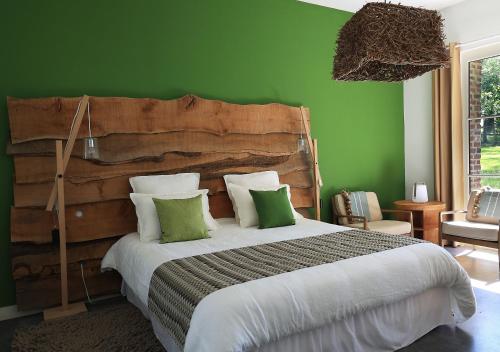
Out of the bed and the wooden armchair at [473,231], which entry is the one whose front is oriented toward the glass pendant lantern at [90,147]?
the wooden armchair

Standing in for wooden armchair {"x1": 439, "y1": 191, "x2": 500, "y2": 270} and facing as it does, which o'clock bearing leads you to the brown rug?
The brown rug is roughly at 12 o'clock from the wooden armchair.

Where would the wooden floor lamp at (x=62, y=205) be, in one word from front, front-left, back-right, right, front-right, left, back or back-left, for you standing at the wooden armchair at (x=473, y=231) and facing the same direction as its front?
front

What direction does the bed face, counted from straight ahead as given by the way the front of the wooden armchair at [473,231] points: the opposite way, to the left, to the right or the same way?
to the left

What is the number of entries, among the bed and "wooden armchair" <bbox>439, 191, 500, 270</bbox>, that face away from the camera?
0

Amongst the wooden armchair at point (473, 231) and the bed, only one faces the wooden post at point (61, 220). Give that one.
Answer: the wooden armchair

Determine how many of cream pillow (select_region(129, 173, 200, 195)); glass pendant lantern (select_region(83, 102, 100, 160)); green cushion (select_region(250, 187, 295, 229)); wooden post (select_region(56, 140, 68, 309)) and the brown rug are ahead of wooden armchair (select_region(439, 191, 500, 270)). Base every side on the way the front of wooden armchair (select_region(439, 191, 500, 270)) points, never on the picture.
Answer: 5

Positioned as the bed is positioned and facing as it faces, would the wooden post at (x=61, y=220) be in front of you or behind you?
behind

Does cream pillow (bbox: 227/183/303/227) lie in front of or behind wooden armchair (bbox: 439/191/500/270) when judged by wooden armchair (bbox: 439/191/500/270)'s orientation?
in front

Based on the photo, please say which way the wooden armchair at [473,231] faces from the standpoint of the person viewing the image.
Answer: facing the viewer and to the left of the viewer

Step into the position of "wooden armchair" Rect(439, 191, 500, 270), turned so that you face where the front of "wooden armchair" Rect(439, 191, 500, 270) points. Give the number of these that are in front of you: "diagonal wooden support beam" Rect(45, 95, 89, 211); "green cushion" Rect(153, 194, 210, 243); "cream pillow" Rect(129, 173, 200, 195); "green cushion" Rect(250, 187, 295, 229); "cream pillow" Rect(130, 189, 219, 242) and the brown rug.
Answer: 6

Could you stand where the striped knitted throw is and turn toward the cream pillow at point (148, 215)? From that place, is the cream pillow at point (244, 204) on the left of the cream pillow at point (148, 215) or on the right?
right

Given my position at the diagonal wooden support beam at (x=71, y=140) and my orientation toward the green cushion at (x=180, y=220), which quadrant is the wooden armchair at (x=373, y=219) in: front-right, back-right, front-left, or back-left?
front-left

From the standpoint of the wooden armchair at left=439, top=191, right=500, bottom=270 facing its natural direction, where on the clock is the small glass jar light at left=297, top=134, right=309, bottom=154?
The small glass jar light is roughly at 1 o'clock from the wooden armchair.

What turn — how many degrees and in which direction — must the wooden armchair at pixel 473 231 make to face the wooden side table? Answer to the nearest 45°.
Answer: approximately 90° to its right
